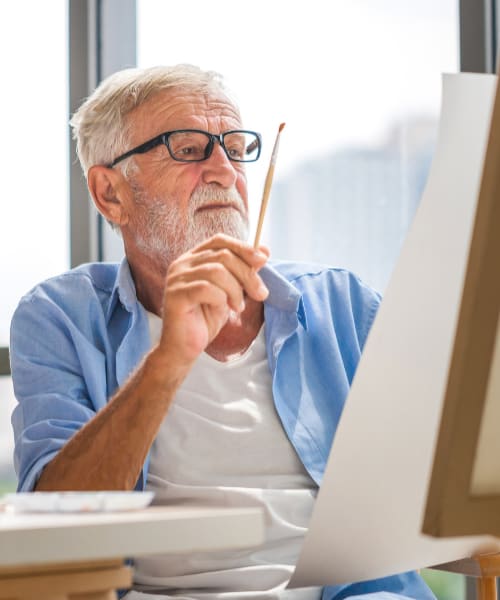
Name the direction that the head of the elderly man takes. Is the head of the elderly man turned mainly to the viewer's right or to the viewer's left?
to the viewer's right

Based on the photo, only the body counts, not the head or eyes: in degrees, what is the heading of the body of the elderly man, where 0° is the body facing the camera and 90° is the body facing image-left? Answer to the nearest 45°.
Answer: approximately 315°
